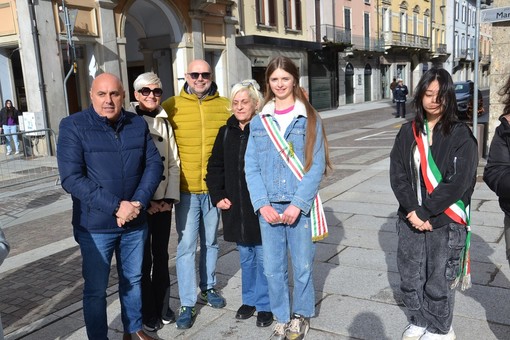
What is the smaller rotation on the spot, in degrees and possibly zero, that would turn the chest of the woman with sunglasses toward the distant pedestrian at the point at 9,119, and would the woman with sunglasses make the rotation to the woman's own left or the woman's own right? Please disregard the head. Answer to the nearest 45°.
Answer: approximately 180°

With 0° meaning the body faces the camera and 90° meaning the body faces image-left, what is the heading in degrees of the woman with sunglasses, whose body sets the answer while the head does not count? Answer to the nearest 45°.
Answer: approximately 0°

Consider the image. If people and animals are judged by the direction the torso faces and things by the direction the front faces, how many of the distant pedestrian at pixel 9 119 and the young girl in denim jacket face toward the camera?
2

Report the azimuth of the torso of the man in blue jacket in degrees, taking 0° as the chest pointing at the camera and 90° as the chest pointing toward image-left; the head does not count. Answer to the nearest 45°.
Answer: approximately 315°

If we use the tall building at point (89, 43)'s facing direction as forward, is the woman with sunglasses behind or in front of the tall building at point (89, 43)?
in front

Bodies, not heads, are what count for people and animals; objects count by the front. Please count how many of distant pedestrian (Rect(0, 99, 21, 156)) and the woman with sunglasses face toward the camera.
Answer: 2

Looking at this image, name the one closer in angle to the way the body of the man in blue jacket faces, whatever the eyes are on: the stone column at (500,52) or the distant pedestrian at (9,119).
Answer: the stone column

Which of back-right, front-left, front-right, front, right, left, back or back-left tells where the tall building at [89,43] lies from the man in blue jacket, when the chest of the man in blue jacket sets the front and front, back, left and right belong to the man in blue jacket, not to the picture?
back-left
